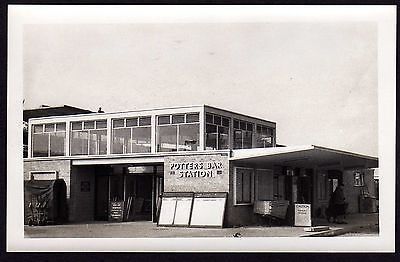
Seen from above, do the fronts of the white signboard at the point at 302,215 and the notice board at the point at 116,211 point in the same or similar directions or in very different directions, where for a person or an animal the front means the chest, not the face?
same or similar directions

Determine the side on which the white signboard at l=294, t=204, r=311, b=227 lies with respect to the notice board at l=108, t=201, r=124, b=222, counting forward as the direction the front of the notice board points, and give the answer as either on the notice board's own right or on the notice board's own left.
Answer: on the notice board's own left

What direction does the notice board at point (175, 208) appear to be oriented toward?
toward the camera

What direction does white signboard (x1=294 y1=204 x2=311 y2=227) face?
toward the camera

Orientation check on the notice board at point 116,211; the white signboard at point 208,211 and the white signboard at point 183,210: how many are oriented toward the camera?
3
